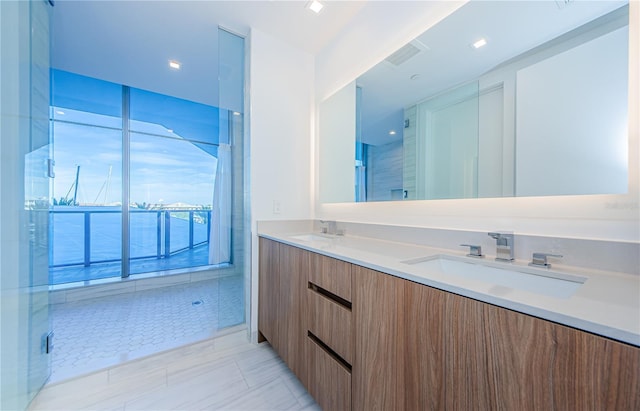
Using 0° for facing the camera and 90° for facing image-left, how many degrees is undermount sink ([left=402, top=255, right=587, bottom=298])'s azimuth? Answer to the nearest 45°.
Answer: approximately 45°

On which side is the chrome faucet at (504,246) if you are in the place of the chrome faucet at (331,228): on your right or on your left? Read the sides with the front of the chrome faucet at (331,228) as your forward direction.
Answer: on your left

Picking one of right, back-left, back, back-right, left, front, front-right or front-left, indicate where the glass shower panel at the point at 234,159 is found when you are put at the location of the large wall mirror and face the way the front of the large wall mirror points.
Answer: front-right

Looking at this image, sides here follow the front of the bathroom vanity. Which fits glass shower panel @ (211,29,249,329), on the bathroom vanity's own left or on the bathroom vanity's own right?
on the bathroom vanity's own right

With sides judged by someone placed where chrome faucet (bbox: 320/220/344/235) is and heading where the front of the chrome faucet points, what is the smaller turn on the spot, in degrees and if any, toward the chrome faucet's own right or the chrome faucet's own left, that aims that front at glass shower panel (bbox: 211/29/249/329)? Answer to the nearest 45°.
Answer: approximately 45° to the chrome faucet's own right

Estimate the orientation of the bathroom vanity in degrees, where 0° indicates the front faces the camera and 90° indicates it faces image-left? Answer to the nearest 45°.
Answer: approximately 45°

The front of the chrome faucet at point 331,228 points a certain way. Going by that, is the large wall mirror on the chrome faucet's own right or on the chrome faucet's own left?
on the chrome faucet's own left

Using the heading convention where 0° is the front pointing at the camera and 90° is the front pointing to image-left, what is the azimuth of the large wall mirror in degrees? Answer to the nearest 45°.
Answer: approximately 45°
